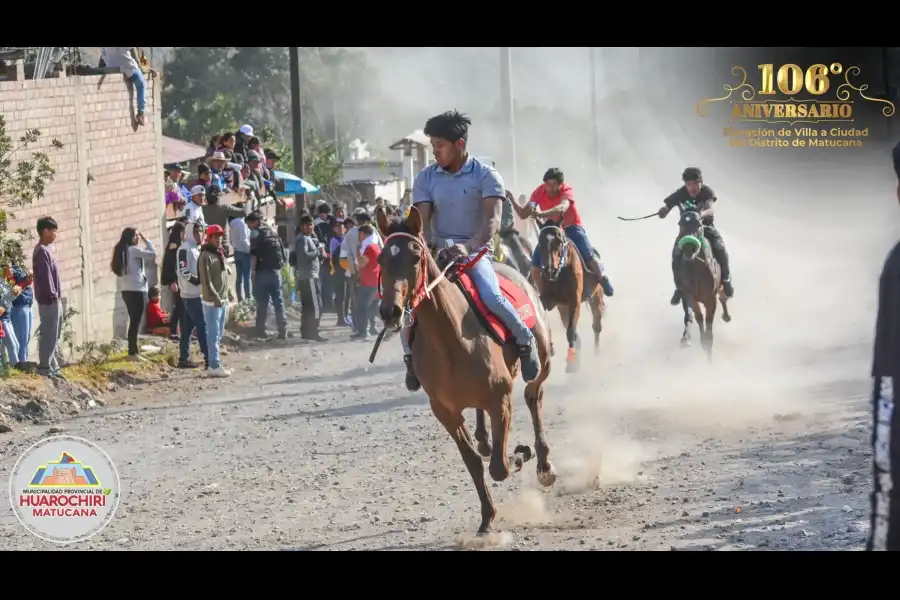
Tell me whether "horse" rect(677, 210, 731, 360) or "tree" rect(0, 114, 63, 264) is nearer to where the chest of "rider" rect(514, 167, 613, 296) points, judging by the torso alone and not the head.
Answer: the tree

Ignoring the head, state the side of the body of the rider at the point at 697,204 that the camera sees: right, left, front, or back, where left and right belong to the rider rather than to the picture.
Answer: front

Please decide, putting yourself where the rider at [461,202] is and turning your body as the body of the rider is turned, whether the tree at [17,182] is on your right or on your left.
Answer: on your right

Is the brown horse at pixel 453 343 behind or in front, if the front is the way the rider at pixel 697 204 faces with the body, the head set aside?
in front

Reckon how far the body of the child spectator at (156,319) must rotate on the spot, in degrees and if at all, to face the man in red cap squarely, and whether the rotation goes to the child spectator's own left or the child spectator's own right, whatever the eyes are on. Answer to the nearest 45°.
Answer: approximately 45° to the child spectator's own right

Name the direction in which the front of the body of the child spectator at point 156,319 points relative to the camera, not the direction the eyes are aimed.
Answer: to the viewer's right

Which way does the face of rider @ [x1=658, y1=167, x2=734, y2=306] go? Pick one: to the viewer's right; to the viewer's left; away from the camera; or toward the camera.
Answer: toward the camera

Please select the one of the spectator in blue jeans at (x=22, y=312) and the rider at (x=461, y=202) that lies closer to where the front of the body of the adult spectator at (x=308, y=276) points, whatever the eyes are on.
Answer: the rider

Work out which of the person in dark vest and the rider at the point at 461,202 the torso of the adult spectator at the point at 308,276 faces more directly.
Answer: the rider

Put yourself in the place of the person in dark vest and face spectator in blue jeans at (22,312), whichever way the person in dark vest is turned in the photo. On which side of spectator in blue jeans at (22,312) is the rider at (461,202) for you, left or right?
left

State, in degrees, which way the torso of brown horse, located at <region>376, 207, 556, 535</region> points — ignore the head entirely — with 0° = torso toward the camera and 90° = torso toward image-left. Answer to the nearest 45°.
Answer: approximately 45°

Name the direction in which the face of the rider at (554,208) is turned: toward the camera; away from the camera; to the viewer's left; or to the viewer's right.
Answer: toward the camera

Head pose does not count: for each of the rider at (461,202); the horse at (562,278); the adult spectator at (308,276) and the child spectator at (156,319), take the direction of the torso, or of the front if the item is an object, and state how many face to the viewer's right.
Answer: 2

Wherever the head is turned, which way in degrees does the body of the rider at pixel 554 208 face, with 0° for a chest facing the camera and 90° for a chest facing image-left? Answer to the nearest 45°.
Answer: approximately 45°
